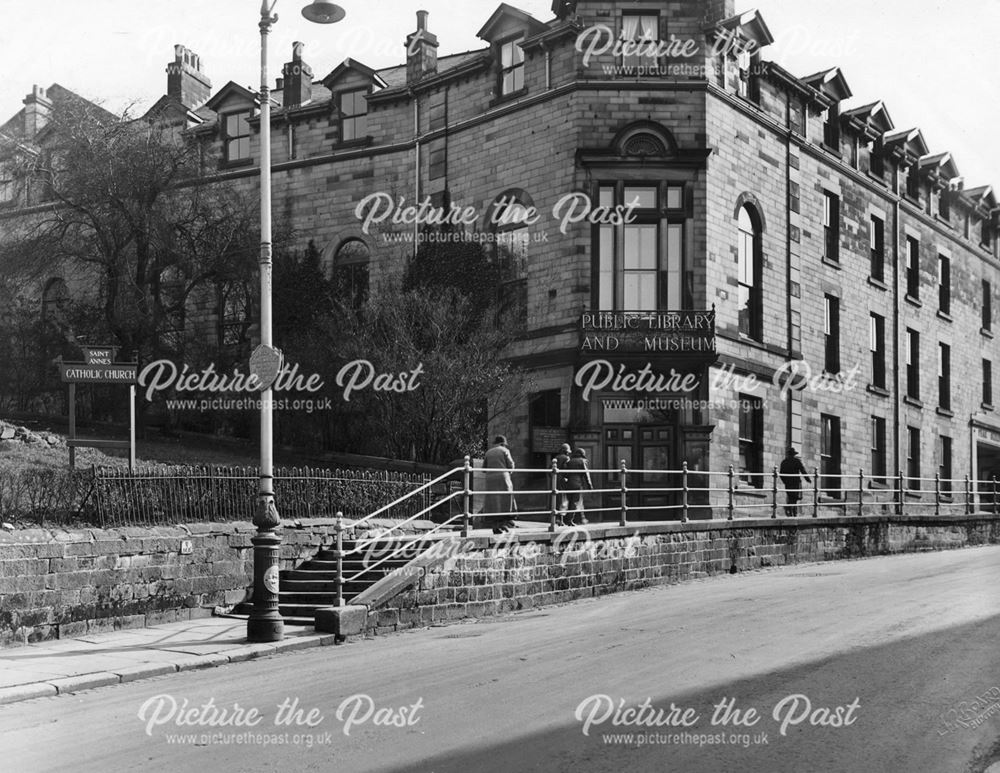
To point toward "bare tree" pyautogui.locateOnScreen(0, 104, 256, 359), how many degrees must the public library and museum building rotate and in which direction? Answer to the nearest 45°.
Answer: approximately 90° to its right

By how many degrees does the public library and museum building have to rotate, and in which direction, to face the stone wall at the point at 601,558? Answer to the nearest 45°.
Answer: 0° — it already faces it

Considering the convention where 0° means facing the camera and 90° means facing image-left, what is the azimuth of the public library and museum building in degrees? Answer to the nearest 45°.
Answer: approximately 0°

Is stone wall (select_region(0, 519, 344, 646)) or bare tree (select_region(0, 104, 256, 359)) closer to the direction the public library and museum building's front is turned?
the stone wall
